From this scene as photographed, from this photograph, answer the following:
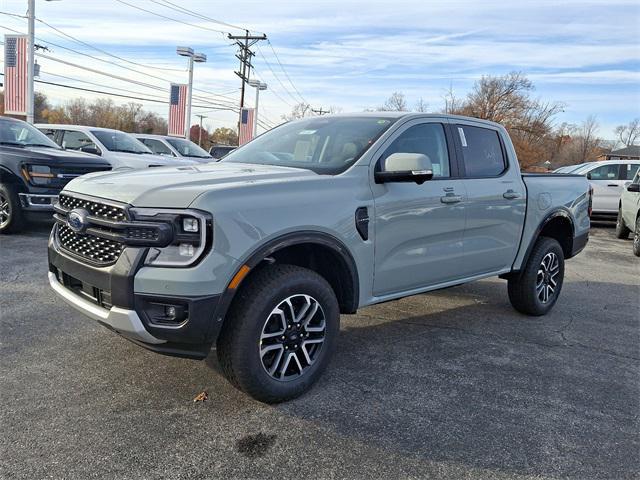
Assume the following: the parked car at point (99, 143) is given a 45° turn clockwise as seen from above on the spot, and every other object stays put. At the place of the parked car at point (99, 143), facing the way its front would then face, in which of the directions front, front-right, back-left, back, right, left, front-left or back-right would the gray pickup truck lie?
front

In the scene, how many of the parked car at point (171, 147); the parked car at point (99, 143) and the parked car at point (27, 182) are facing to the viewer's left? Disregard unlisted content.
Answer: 0

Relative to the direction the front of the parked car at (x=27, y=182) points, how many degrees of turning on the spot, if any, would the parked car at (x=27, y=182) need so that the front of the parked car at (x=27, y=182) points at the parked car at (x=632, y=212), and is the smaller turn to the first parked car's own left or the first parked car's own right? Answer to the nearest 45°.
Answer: approximately 45° to the first parked car's own left

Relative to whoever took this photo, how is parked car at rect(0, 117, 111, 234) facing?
facing the viewer and to the right of the viewer

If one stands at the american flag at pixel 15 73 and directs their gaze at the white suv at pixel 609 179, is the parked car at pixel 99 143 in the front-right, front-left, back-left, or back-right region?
front-right

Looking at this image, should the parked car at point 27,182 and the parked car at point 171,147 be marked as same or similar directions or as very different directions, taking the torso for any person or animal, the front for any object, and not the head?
same or similar directions

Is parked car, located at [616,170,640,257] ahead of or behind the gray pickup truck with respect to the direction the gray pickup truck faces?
behind

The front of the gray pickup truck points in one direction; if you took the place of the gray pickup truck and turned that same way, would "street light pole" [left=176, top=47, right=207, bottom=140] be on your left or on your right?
on your right

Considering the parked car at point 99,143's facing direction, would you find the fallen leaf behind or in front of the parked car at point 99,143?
in front

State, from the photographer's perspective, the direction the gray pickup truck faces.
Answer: facing the viewer and to the left of the viewer

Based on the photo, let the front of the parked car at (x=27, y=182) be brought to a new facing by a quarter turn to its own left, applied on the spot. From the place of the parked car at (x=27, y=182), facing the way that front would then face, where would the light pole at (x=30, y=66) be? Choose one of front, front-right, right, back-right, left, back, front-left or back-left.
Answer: front-left
